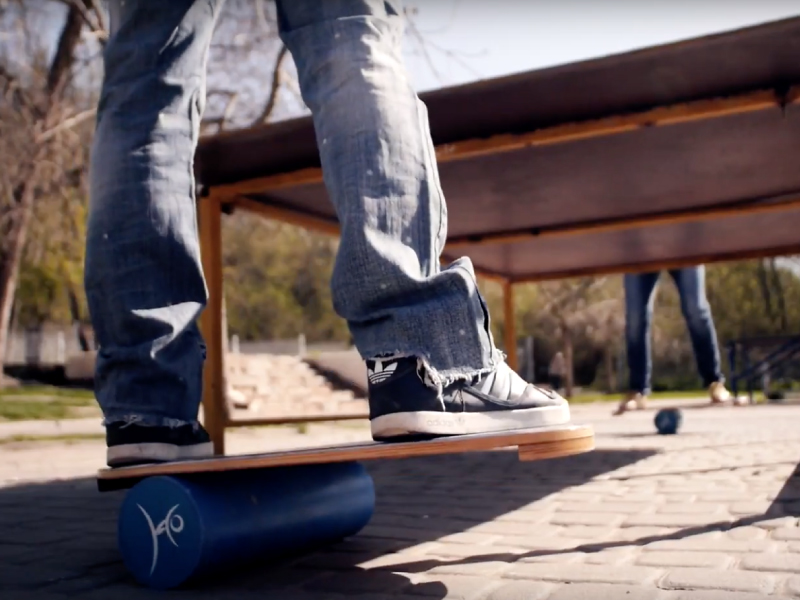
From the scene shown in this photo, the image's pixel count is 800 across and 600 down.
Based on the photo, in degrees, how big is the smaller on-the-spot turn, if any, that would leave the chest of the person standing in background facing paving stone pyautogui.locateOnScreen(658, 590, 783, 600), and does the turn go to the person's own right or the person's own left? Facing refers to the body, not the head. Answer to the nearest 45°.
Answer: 0° — they already face it

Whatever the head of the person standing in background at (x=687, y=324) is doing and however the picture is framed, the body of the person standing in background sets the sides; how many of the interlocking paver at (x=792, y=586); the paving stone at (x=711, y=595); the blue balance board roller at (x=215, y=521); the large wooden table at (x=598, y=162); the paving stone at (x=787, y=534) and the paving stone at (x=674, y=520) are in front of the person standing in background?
6

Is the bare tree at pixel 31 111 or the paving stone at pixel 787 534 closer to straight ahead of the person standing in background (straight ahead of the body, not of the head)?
the paving stone

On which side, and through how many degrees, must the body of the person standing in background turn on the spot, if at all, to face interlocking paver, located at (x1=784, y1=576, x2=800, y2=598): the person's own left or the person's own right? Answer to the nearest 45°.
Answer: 0° — they already face it

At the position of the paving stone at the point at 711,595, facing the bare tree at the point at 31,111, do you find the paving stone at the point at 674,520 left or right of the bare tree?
right

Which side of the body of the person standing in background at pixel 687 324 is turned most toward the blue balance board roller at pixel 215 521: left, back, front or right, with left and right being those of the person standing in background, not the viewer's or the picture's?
front

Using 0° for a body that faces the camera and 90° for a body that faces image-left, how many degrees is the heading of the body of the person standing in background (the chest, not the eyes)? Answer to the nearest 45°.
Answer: approximately 0°

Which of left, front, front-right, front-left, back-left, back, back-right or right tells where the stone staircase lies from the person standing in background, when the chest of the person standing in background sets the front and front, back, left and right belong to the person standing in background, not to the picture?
back-right

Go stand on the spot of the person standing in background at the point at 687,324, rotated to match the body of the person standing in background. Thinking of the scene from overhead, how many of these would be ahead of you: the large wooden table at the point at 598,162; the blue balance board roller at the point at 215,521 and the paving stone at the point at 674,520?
3

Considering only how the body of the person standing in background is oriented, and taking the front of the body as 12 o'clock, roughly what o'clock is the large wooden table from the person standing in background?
The large wooden table is roughly at 12 o'clock from the person standing in background.
